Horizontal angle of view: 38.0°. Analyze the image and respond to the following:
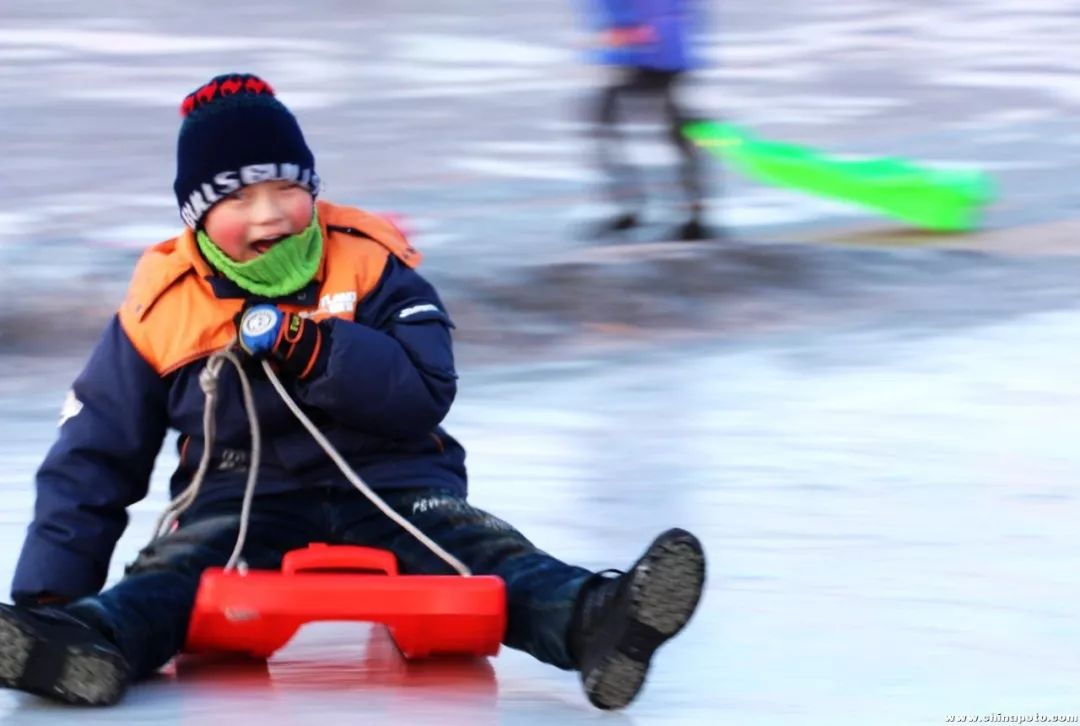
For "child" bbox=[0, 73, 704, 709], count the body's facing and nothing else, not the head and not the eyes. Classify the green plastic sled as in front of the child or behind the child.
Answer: behind

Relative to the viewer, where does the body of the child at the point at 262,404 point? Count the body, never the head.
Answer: toward the camera

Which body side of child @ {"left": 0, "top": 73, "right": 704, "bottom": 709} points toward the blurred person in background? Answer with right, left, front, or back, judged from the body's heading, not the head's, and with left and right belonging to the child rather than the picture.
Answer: back
